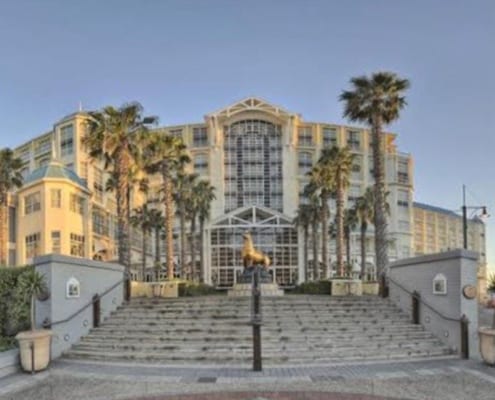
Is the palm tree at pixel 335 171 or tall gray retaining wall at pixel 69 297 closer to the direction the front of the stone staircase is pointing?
the tall gray retaining wall

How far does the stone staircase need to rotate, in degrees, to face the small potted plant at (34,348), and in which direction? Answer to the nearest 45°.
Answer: approximately 45° to its right

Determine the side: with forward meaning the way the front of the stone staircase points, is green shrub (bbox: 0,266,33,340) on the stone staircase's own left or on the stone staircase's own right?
on the stone staircase's own right

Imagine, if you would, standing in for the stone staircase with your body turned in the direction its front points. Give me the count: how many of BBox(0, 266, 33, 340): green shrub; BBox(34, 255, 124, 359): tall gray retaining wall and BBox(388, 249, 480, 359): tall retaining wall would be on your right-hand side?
2

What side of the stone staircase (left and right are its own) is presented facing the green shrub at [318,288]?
back

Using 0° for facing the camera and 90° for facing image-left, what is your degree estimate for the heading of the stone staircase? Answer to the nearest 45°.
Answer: approximately 0°

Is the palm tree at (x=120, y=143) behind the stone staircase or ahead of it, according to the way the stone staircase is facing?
behind

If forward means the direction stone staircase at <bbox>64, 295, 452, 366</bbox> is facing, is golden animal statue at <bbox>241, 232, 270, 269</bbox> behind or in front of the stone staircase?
behind

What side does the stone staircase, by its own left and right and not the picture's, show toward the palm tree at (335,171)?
back

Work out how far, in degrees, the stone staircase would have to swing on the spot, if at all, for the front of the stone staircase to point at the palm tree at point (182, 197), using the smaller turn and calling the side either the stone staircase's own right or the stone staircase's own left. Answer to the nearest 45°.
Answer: approximately 180°

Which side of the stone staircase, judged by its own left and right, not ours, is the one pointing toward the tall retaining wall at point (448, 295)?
left

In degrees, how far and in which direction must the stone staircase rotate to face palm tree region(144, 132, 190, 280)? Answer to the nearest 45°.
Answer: approximately 180°

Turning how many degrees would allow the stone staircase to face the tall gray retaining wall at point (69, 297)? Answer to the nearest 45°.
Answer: approximately 90° to its right
